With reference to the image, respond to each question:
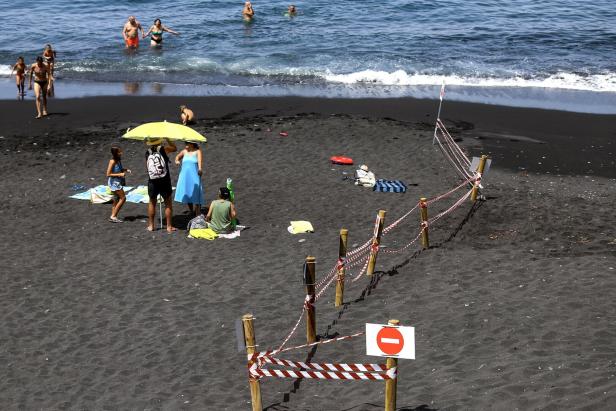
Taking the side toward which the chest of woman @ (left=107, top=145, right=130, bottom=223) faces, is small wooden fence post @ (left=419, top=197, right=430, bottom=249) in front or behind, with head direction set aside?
in front

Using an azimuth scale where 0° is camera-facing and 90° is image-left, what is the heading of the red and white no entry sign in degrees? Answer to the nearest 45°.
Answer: approximately 0°

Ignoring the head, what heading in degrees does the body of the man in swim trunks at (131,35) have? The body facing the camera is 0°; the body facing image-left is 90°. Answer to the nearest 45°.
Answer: approximately 0°

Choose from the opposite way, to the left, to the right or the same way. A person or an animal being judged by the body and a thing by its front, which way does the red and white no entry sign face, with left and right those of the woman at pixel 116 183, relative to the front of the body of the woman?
to the right

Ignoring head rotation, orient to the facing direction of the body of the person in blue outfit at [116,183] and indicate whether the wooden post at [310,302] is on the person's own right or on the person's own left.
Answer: on the person's own right

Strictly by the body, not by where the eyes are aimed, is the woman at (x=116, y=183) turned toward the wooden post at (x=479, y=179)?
yes

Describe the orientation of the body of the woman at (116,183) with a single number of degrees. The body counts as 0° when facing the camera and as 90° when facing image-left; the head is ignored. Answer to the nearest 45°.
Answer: approximately 270°

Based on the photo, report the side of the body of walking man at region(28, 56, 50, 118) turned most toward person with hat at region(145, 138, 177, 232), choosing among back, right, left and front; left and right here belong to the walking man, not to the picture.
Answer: front

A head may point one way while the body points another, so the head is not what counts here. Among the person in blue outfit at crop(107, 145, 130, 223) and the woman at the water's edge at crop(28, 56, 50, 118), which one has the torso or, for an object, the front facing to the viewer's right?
the person in blue outfit at crop(107, 145, 130, 223)

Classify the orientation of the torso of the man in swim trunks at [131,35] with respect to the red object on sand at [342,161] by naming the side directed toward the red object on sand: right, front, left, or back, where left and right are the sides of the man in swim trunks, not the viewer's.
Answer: front

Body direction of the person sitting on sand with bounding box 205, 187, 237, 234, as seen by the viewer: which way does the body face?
away from the camera

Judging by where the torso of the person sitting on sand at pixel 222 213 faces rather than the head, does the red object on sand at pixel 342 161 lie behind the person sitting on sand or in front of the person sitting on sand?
in front

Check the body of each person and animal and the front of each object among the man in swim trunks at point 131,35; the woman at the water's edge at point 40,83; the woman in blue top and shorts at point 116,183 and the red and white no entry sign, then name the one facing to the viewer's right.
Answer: the woman in blue top and shorts at point 116,183

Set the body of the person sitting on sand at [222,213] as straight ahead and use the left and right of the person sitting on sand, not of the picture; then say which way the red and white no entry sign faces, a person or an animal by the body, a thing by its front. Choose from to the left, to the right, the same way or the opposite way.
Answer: the opposite way

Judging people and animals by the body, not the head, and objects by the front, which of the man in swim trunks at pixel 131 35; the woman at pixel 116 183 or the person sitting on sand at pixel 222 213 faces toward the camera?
the man in swim trunks
